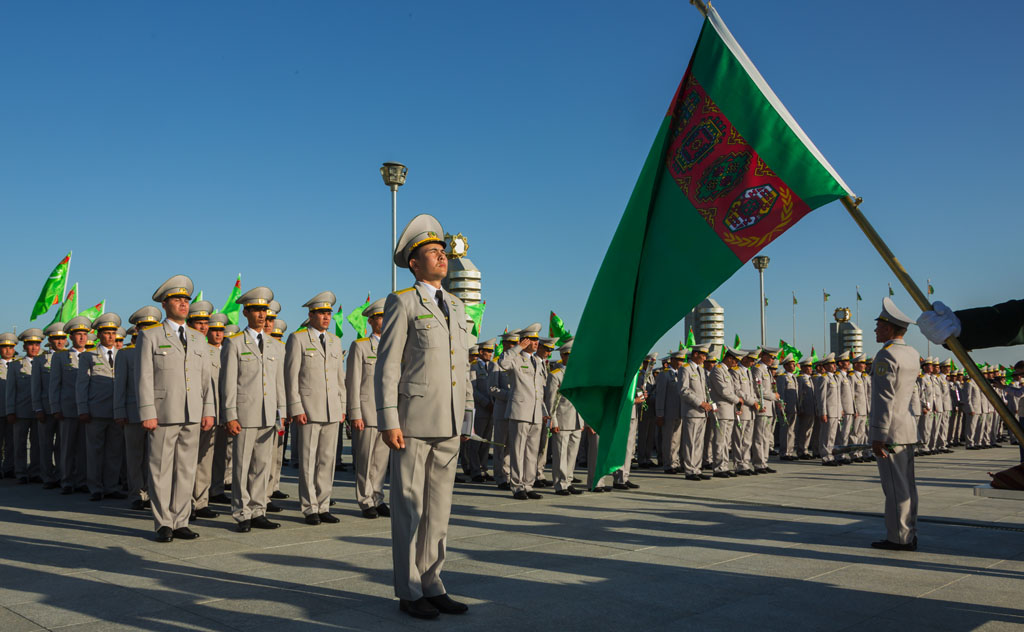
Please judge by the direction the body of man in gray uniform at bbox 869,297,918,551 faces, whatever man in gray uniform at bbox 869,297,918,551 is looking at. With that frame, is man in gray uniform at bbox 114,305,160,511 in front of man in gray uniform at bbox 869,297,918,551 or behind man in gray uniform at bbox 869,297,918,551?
in front

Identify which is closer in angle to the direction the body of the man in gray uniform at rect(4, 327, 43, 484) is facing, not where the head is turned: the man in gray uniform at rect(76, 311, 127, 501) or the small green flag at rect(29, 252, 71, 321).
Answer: the man in gray uniform
